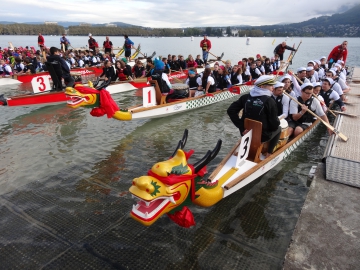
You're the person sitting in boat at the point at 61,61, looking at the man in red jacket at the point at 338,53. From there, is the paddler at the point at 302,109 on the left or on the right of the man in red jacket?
right

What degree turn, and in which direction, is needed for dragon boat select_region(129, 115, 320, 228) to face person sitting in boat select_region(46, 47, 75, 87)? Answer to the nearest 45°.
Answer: approximately 90° to its right

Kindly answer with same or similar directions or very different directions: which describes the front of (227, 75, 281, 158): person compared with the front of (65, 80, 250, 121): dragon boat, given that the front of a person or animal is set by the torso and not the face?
very different directions

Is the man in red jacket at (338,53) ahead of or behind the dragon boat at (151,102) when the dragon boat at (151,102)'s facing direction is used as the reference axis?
behind

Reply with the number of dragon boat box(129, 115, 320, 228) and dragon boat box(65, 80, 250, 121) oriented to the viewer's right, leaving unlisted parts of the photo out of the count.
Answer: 0

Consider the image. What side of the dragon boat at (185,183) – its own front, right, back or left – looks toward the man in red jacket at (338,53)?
back

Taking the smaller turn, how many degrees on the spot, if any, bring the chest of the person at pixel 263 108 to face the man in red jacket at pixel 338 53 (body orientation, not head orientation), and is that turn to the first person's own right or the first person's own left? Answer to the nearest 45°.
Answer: approximately 45° to the first person's own left

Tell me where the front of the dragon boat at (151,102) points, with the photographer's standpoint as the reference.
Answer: facing the viewer and to the left of the viewer

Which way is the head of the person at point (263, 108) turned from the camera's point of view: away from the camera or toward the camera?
away from the camera

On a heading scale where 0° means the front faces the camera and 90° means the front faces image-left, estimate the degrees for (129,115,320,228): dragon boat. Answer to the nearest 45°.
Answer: approximately 45°

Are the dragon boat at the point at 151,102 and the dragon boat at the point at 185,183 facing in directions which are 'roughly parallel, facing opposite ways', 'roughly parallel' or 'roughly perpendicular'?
roughly parallel

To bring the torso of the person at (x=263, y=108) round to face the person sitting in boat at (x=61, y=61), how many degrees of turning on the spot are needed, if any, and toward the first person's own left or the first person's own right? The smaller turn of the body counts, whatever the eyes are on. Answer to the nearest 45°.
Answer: approximately 90° to the first person's own left
